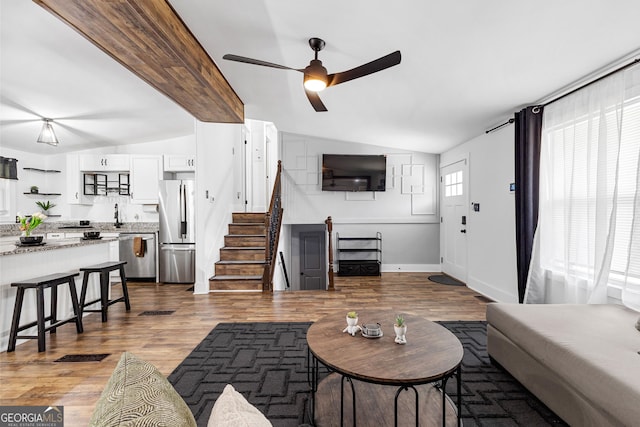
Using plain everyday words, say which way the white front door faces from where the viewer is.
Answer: facing the viewer and to the left of the viewer

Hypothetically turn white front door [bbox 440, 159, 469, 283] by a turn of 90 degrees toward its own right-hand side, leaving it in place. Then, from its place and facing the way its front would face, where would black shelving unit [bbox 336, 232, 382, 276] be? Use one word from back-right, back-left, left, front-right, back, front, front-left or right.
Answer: front-left

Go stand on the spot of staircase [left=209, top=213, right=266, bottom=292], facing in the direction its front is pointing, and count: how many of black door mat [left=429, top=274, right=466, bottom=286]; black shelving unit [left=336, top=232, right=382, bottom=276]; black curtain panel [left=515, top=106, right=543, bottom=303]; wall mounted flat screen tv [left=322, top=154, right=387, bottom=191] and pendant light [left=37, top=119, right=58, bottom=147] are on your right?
1

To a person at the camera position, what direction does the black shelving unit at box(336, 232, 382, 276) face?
facing the viewer

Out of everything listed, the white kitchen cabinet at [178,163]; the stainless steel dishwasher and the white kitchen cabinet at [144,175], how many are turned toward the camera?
3

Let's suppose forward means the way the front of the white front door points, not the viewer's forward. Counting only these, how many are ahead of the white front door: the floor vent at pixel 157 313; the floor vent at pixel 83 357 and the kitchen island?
3

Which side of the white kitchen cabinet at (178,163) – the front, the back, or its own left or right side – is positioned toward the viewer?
front

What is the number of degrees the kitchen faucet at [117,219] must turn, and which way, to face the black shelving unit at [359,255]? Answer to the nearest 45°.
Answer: approximately 90° to its left

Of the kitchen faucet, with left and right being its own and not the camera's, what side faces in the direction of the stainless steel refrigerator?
left

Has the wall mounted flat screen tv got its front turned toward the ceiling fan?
yes

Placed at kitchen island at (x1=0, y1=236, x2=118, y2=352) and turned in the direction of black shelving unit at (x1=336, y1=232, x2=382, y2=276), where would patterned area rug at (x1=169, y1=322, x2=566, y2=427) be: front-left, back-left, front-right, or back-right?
front-right

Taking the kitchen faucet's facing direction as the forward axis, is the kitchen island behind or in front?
in front

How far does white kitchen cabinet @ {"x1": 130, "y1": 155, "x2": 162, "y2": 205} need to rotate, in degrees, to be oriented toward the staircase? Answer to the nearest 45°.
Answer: approximately 45° to its left

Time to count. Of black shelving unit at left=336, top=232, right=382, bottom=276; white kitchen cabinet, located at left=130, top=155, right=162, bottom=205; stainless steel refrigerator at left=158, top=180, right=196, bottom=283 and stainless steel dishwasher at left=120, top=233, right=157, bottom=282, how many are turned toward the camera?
4

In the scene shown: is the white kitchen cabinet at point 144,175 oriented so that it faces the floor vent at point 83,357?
yes

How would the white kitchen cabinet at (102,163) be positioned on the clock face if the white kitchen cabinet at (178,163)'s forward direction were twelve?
the white kitchen cabinet at (102,163) is roughly at 4 o'clock from the white kitchen cabinet at (178,163).

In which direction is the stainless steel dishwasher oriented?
toward the camera

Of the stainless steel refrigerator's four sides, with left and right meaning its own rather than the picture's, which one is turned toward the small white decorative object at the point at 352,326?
front
